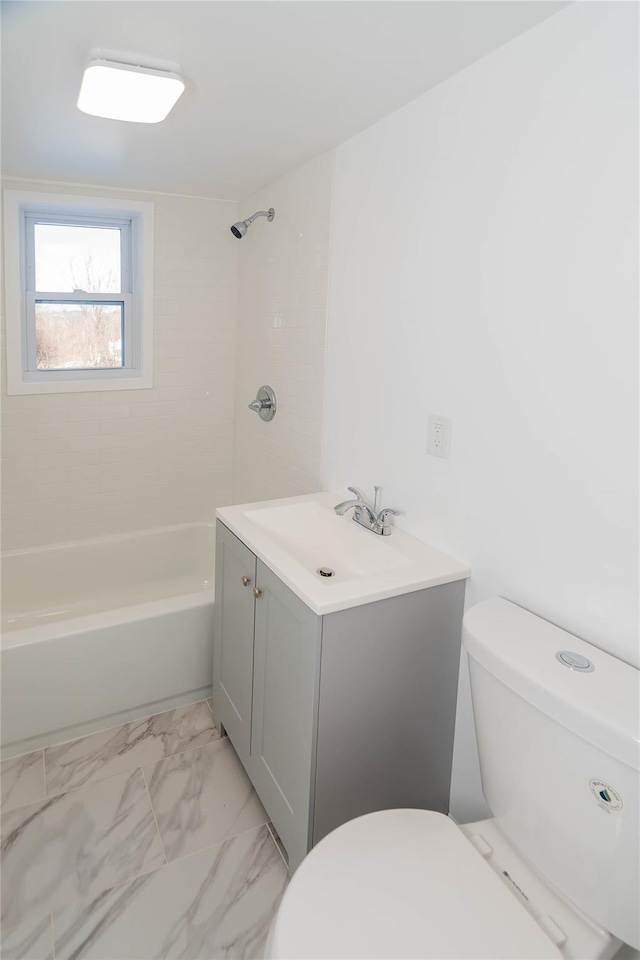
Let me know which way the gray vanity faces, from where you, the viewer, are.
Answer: facing the viewer and to the left of the viewer

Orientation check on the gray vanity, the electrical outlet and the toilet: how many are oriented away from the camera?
0

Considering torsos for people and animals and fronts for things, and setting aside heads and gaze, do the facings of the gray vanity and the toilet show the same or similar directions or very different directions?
same or similar directions

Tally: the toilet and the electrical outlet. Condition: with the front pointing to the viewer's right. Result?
0

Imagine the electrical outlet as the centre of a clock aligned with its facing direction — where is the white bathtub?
The white bathtub is roughly at 2 o'clock from the electrical outlet.

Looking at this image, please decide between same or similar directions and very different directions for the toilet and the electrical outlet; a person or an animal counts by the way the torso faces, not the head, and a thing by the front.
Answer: same or similar directions

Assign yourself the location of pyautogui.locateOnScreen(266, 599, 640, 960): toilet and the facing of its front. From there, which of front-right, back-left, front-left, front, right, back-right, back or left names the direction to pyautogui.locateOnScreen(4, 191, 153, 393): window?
right

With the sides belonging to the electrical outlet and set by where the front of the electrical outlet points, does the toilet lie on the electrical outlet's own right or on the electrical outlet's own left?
on the electrical outlet's own left

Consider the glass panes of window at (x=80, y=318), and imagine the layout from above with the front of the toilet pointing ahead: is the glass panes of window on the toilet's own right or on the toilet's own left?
on the toilet's own right
